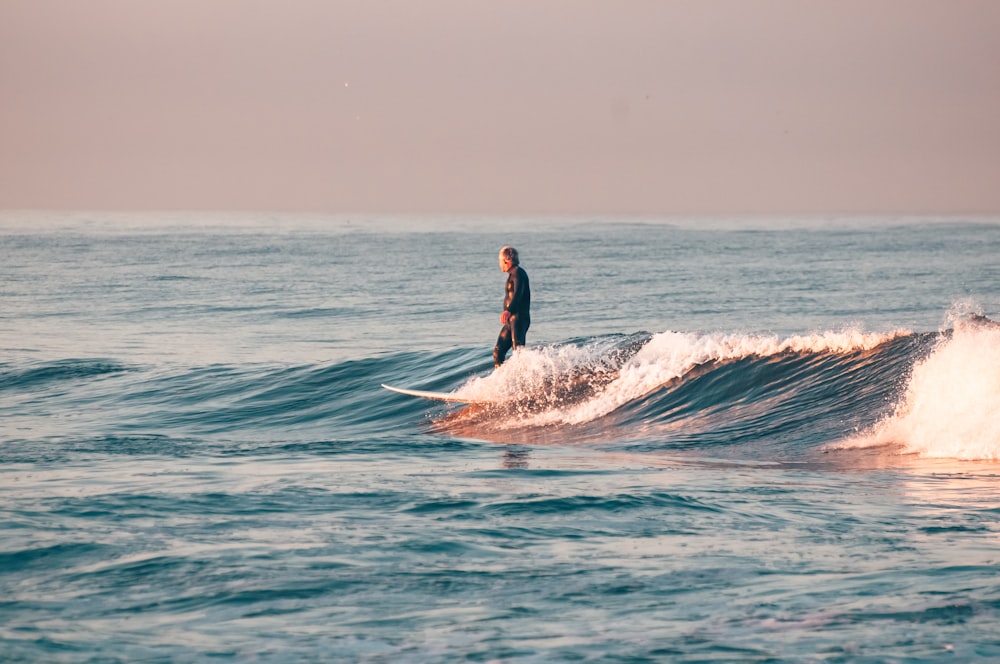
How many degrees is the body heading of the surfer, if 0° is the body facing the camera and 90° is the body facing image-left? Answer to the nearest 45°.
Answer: approximately 90°

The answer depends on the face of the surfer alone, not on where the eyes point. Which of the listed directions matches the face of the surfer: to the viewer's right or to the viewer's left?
to the viewer's left
